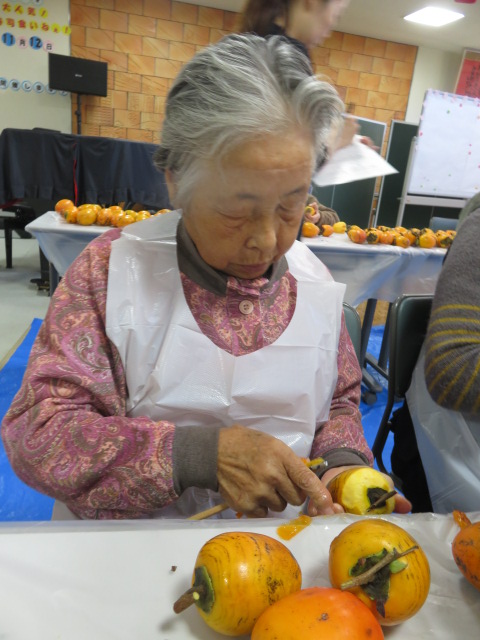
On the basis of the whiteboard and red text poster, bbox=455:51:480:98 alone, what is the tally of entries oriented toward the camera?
2

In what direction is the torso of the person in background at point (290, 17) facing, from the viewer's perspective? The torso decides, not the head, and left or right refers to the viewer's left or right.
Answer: facing to the right of the viewer

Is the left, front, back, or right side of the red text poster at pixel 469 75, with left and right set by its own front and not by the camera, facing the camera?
front

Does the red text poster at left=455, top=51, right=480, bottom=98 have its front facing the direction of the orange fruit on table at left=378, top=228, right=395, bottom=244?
yes

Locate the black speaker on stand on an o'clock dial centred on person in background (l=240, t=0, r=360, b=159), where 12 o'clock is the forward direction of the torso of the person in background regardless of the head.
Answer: The black speaker on stand is roughly at 8 o'clock from the person in background.

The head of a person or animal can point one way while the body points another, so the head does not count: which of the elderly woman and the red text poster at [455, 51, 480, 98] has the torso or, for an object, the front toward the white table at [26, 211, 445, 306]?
the red text poster

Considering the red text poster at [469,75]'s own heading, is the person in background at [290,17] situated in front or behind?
in front

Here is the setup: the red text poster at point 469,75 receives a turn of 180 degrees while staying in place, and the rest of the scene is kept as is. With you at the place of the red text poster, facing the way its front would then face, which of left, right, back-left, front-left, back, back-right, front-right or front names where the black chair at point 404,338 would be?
back

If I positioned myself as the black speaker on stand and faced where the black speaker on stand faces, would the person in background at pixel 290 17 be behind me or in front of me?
in front

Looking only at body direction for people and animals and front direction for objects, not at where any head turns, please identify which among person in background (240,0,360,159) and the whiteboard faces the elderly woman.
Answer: the whiteboard
